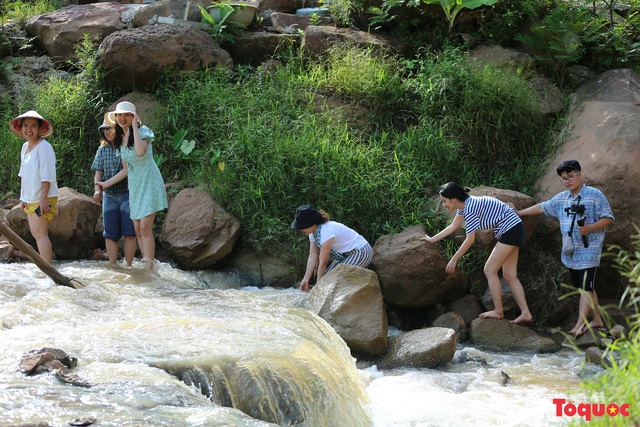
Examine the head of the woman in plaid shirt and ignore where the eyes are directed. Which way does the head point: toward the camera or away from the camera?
toward the camera

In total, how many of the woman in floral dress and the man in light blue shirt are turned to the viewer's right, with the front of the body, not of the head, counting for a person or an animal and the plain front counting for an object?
0

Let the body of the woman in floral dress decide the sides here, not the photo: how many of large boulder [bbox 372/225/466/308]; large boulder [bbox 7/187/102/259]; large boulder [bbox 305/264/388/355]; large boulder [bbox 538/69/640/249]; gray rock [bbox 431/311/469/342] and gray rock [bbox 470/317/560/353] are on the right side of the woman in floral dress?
1

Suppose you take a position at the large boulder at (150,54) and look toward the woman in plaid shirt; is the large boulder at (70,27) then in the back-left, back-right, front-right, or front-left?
back-right

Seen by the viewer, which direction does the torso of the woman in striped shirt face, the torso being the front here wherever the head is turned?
to the viewer's left

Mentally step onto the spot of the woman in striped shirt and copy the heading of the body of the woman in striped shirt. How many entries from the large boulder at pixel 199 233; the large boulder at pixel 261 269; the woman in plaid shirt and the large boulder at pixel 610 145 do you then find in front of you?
3

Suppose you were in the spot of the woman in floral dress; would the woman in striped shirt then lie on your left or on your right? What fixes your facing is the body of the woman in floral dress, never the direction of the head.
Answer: on your left

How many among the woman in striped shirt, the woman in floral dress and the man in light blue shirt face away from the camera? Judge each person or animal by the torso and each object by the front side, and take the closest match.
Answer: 0

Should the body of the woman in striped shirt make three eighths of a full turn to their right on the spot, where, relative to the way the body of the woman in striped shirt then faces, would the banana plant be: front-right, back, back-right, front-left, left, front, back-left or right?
front-left

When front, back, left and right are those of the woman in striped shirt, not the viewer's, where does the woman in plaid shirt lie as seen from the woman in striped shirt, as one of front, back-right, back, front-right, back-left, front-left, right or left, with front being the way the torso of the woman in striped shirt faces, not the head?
front

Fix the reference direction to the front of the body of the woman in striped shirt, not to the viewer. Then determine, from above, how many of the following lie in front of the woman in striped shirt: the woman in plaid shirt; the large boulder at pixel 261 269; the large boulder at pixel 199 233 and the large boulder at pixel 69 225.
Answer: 4

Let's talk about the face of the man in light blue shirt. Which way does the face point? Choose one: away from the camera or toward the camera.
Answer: toward the camera

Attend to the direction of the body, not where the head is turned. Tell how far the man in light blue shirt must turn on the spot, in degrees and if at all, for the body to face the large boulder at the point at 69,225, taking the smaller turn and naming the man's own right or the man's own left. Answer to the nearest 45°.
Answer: approximately 45° to the man's own right
